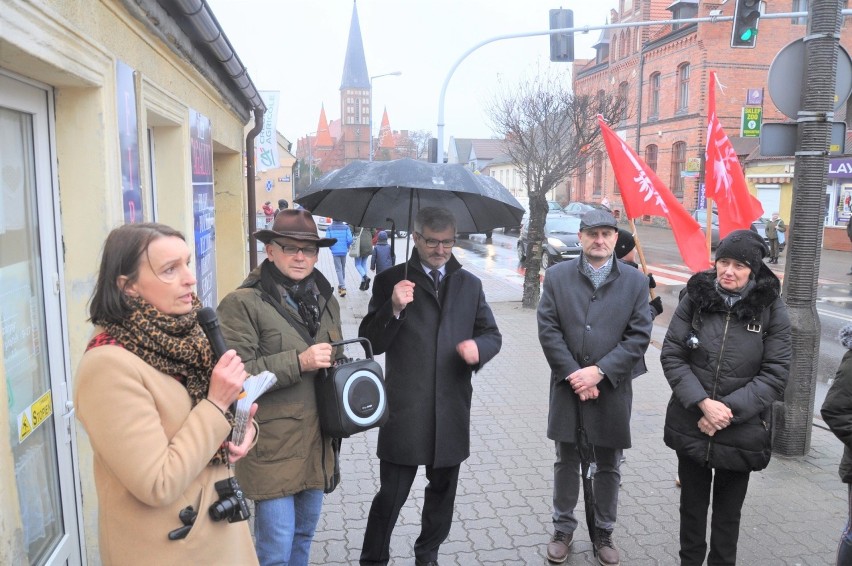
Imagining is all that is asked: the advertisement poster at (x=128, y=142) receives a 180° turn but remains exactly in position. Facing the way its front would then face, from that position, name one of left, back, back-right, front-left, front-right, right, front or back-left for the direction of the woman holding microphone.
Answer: back-left

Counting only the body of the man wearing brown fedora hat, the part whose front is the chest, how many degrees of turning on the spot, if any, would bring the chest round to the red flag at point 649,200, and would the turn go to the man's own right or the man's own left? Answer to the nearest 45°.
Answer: approximately 90° to the man's own left

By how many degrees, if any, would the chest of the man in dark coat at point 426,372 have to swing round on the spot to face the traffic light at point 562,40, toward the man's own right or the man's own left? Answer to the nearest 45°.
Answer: approximately 180°

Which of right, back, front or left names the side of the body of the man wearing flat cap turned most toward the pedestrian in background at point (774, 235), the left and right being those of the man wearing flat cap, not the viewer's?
back

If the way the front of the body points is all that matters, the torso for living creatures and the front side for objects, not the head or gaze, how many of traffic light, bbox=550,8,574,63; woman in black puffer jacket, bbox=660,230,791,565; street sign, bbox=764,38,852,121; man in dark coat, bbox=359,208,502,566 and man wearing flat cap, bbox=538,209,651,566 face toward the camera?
3

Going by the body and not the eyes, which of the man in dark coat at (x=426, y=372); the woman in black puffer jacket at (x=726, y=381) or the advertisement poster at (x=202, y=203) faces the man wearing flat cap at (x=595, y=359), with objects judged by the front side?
the advertisement poster

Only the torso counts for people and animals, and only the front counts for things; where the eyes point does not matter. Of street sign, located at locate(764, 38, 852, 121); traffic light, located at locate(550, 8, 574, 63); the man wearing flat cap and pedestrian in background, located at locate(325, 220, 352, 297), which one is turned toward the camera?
the man wearing flat cap

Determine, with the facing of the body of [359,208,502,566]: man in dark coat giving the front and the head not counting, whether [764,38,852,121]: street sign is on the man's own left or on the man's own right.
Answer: on the man's own left

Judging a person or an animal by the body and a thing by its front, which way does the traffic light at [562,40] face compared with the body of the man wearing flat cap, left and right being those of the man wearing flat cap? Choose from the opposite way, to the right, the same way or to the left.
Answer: the opposite way

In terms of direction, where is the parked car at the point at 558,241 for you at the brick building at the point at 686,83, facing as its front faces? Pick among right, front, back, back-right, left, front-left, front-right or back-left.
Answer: front-left
